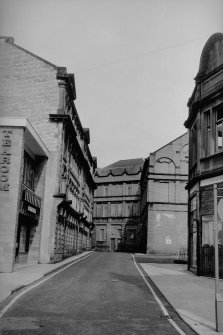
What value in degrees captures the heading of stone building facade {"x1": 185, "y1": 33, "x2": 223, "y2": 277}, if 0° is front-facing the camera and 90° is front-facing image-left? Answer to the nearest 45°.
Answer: approximately 45°

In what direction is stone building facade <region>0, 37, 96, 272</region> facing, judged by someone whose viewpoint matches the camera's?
facing to the right of the viewer

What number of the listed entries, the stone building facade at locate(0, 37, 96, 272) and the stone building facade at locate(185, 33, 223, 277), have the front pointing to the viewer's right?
1

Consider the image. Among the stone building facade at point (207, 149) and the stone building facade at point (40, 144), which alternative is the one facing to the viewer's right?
the stone building facade at point (40, 144)

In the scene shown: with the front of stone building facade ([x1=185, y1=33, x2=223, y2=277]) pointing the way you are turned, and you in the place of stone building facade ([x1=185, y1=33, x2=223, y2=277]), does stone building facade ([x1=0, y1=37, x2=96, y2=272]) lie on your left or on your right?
on your right

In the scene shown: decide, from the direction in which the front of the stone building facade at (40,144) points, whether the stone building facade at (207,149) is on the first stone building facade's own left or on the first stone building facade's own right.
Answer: on the first stone building facade's own right

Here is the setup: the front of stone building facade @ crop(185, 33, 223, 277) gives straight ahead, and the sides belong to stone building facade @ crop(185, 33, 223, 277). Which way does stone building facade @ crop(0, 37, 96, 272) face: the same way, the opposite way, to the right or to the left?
the opposite way
